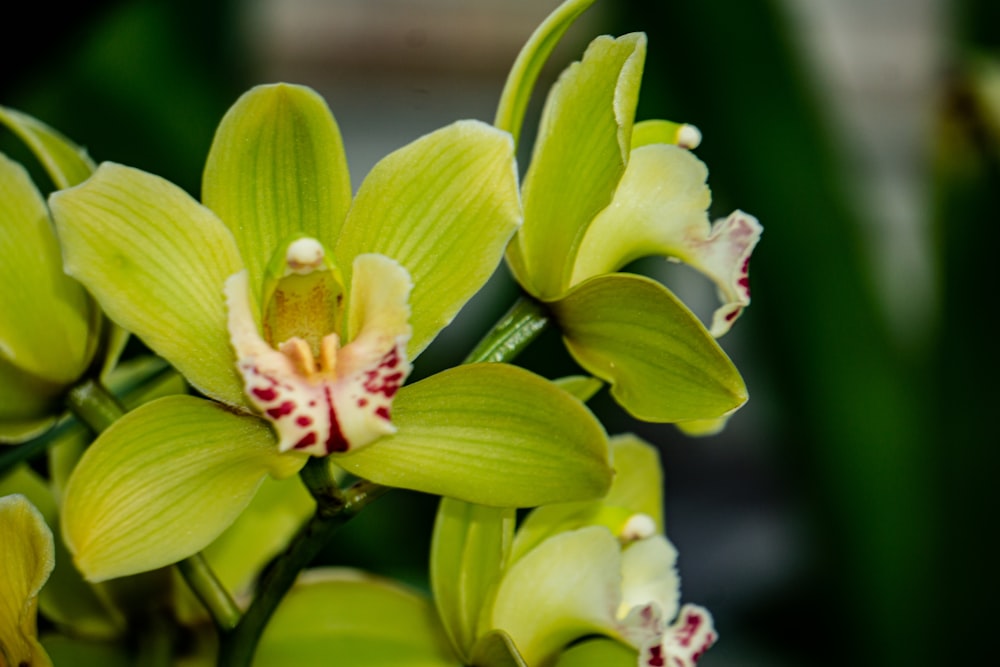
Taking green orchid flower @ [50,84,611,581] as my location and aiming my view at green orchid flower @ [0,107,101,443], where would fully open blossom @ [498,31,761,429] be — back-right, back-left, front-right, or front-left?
back-right

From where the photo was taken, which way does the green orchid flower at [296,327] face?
toward the camera
